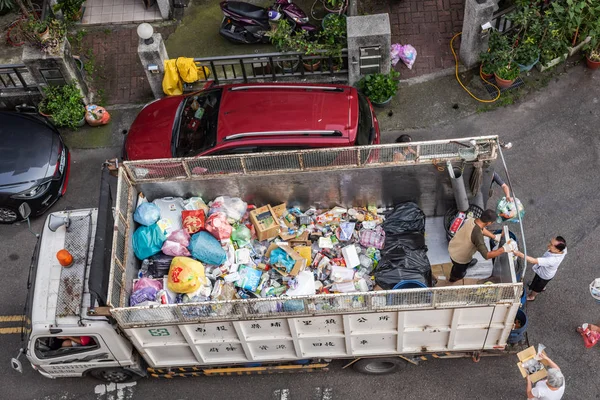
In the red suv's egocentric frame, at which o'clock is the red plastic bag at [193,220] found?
The red plastic bag is roughly at 10 o'clock from the red suv.

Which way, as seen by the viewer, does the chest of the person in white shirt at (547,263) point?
to the viewer's left

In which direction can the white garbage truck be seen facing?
to the viewer's left

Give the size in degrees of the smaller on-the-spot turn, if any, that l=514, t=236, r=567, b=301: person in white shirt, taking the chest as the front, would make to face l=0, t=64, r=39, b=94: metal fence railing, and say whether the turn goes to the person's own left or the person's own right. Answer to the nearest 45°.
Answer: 0° — they already face it

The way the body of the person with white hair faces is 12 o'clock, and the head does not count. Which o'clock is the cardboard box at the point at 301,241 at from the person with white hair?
The cardboard box is roughly at 11 o'clock from the person with white hair.

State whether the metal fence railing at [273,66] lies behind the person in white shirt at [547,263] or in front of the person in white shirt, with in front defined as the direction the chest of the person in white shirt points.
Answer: in front

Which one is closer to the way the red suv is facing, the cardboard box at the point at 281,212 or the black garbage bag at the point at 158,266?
the black garbage bag

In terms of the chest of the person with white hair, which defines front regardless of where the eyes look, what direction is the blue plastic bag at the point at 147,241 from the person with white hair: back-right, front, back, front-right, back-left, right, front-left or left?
front-left

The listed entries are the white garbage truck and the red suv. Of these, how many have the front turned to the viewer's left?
2

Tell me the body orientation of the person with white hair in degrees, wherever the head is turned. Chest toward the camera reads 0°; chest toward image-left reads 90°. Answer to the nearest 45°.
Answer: approximately 135°

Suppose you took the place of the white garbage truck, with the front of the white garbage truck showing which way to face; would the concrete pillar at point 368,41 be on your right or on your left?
on your right

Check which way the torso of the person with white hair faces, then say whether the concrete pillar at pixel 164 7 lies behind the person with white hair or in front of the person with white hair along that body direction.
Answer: in front

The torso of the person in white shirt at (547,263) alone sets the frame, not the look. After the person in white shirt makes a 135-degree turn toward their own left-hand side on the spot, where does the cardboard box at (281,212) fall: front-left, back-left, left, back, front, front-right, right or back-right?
back-right

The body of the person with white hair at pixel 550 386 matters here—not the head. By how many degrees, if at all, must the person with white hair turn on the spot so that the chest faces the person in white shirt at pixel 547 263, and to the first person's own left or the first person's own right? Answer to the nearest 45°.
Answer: approximately 45° to the first person's own right

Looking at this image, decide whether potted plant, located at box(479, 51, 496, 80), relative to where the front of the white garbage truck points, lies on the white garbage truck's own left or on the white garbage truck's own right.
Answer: on the white garbage truck's own right

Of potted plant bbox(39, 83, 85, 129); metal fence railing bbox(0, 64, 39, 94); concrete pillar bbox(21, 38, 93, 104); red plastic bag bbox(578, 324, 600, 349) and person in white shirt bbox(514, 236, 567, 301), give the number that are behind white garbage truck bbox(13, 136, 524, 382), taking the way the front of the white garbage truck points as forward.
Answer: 2
